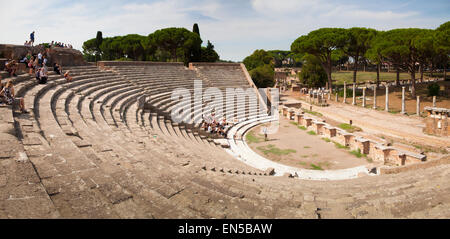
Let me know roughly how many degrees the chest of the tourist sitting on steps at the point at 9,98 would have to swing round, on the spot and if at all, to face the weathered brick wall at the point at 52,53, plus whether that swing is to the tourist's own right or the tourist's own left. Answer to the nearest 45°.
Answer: approximately 90° to the tourist's own left

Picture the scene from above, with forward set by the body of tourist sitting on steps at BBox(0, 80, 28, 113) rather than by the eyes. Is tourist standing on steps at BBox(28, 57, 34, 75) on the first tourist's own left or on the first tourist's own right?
on the first tourist's own left

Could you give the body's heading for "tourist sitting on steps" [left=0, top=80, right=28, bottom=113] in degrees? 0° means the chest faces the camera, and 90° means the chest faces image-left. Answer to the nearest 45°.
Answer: approximately 270°

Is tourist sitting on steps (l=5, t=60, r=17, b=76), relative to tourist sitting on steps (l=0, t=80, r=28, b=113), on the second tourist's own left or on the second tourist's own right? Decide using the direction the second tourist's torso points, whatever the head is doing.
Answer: on the second tourist's own left

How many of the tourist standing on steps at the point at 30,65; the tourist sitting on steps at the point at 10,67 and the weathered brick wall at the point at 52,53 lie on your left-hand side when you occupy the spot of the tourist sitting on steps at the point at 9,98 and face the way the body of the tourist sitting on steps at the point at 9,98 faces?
3
